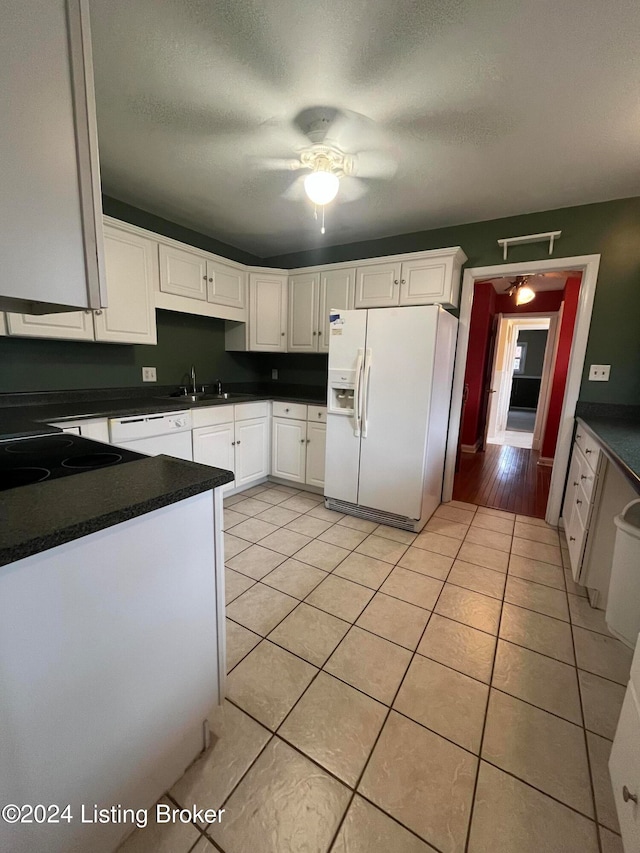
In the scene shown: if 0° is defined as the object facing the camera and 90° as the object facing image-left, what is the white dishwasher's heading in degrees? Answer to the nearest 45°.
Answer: approximately 315°

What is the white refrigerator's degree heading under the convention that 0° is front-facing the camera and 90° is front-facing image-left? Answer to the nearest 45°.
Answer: approximately 45°

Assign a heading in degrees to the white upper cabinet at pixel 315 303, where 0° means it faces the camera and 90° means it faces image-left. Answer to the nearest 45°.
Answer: approximately 45°

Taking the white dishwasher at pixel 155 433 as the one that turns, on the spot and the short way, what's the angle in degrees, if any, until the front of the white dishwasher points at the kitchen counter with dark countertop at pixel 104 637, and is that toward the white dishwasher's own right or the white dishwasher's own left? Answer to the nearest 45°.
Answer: approximately 45° to the white dishwasher's own right

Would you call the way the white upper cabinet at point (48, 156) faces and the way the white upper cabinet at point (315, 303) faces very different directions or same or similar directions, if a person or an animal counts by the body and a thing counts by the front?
very different directions

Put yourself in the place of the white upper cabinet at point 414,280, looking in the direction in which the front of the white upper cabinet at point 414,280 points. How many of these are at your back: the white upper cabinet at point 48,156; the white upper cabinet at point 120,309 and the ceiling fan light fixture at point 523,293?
1

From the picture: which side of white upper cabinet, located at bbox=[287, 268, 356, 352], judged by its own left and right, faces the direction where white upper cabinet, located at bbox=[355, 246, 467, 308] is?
left

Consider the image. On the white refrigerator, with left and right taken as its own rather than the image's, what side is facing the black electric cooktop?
front

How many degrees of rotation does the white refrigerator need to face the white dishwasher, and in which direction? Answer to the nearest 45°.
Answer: approximately 45° to its right

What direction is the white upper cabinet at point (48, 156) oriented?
to the viewer's right

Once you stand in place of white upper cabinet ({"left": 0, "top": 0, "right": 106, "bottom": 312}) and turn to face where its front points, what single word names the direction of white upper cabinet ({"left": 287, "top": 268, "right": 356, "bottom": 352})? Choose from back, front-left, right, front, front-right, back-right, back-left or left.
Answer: front-left
